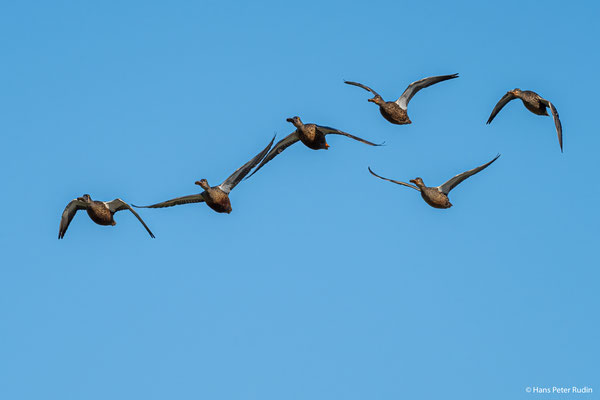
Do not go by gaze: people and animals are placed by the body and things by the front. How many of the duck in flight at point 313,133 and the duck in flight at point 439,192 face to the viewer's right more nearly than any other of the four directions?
0

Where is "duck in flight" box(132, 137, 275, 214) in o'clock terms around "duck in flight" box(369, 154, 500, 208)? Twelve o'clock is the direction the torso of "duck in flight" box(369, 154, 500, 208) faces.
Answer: "duck in flight" box(132, 137, 275, 214) is roughly at 1 o'clock from "duck in flight" box(369, 154, 500, 208).

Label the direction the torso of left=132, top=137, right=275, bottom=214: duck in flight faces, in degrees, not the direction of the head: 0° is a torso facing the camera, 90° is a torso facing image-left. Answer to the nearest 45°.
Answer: approximately 45°

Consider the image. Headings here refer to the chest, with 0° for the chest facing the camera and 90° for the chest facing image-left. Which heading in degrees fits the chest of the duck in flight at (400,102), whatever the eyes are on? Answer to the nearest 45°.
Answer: approximately 45°

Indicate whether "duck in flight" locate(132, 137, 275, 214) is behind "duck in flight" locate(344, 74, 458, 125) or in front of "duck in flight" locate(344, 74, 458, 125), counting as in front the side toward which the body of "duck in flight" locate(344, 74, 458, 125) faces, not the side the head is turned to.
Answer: in front

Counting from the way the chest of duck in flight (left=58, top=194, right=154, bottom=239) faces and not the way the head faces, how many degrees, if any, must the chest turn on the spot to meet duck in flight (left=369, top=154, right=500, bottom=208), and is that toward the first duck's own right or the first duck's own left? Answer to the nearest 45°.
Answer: approximately 135° to the first duck's own left

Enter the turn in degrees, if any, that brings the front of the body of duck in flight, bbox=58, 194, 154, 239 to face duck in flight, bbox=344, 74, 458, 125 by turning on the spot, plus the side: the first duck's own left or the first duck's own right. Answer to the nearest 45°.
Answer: approximately 135° to the first duck's own left

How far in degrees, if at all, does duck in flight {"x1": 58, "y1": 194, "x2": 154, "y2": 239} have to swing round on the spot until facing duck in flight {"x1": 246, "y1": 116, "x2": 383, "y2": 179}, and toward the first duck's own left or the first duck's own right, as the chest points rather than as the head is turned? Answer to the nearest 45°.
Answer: approximately 90° to the first duck's own left

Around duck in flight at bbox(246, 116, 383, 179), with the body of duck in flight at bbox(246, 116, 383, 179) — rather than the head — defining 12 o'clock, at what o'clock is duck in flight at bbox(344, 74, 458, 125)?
duck in flight at bbox(344, 74, 458, 125) is roughly at 7 o'clock from duck in flight at bbox(246, 116, 383, 179).

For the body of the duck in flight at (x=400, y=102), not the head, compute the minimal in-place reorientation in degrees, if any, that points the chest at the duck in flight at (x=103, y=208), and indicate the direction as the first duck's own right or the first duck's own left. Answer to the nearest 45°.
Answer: approximately 45° to the first duck's own right
